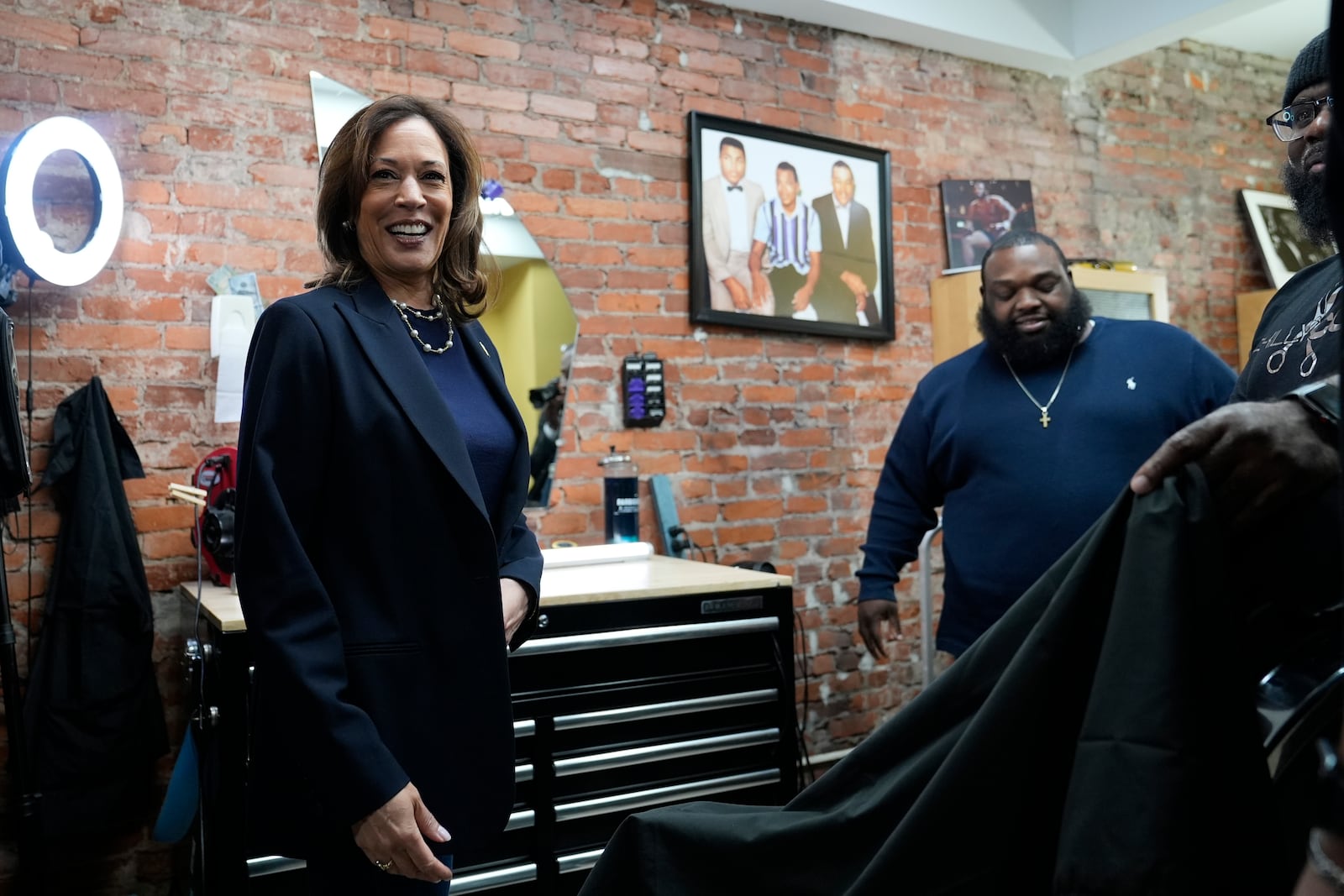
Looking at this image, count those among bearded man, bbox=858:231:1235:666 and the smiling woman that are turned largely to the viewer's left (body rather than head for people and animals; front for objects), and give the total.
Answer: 0

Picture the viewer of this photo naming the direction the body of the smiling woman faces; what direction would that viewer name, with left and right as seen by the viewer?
facing the viewer and to the right of the viewer

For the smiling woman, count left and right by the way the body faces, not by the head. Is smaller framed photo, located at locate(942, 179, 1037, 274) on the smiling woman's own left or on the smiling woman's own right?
on the smiling woman's own left

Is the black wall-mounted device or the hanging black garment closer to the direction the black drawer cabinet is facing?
the hanging black garment

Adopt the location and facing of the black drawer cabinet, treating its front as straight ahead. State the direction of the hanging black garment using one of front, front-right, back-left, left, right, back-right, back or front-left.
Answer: front-right

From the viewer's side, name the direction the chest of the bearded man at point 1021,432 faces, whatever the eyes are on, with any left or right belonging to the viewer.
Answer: facing the viewer

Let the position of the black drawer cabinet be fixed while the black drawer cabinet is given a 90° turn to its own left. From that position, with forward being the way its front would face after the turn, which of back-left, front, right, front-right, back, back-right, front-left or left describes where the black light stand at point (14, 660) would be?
back-right

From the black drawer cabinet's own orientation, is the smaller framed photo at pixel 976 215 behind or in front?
behind

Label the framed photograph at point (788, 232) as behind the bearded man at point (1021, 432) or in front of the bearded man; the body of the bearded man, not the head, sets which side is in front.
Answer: behind
